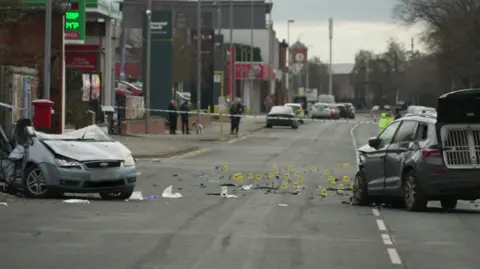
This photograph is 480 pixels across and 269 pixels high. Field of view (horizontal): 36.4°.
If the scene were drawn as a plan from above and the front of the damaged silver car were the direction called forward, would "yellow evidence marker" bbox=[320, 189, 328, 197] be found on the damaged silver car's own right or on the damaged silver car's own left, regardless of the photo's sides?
on the damaged silver car's own left

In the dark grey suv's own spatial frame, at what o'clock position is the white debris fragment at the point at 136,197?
The white debris fragment is roughly at 11 o'clock from the dark grey suv.

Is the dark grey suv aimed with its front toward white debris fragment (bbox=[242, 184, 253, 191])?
yes

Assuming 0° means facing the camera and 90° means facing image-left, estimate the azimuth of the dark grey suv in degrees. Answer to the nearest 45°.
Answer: approximately 135°

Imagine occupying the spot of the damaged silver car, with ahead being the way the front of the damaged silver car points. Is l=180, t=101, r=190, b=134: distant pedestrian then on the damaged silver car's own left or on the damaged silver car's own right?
on the damaged silver car's own left

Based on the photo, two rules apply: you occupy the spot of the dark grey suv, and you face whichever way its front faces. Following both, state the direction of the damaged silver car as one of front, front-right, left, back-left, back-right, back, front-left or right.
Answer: front-left

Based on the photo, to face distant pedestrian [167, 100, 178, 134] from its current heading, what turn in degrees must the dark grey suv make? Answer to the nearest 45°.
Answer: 0° — it already faces them

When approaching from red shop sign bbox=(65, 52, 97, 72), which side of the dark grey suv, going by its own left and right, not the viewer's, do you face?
front

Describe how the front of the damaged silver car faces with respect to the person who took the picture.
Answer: facing the viewer and to the right of the viewer
